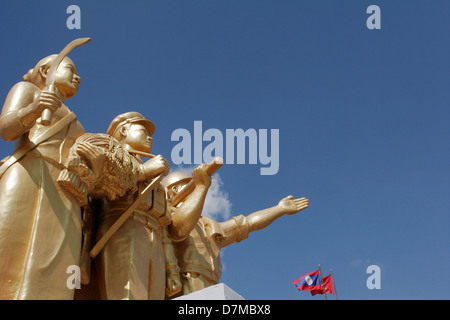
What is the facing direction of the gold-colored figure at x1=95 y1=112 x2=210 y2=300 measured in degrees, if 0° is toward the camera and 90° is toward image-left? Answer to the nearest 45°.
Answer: approximately 315°

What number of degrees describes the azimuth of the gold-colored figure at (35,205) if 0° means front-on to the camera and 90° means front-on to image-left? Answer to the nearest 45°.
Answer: approximately 315°

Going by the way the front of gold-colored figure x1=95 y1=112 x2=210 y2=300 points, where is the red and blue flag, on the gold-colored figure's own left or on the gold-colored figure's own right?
on the gold-colored figure's own left

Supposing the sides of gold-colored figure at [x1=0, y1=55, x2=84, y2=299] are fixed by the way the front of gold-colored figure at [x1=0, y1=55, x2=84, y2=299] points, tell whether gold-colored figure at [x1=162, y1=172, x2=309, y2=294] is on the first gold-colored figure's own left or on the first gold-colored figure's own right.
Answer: on the first gold-colored figure's own left

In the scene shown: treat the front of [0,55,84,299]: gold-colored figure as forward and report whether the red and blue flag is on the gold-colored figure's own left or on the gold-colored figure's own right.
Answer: on the gold-colored figure's own left
